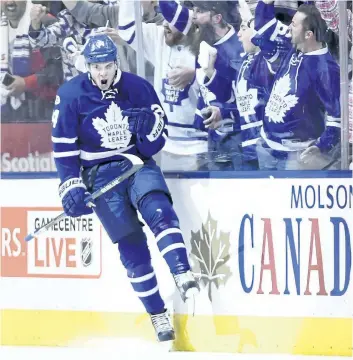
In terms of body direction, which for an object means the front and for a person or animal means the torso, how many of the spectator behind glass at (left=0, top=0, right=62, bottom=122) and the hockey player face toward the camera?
2

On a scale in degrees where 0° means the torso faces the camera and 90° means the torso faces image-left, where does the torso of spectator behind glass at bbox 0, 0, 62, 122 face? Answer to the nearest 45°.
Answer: approximately 0°

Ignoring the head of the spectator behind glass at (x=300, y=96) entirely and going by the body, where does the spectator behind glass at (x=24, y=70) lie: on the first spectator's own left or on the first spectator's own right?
on the first spectator's own right

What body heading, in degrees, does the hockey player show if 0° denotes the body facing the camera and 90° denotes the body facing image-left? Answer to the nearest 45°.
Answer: approximately 0°

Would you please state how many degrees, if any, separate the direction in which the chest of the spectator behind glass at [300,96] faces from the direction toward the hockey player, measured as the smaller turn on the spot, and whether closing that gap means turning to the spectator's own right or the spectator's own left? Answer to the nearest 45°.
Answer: approximately 45° to the spectator's own right

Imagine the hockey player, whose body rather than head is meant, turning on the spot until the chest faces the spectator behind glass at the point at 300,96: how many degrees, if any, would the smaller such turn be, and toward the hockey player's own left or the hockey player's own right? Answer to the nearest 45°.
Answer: approximately 90° to the hockey player's own left
